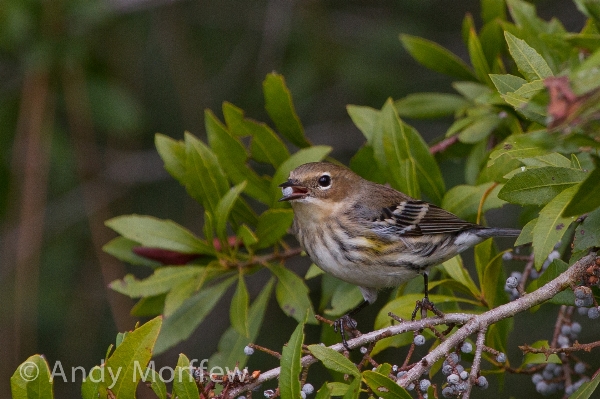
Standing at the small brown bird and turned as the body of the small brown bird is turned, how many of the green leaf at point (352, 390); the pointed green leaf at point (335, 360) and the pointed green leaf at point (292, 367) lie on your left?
3

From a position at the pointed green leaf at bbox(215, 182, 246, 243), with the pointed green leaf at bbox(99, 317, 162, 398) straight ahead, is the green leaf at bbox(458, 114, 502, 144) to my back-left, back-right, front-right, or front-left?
back-left

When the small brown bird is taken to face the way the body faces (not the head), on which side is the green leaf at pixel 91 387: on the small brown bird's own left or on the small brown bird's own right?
on the small brown bird's own left

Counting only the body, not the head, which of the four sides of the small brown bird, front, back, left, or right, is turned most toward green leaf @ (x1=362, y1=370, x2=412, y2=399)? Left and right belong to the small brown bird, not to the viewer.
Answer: left

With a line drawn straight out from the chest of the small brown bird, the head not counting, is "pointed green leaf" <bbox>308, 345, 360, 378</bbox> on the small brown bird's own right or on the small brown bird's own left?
on the small brown bird's own left

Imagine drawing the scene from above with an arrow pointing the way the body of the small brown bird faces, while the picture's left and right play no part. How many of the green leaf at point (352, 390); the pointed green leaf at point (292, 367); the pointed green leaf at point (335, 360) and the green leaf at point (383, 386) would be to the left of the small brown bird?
4

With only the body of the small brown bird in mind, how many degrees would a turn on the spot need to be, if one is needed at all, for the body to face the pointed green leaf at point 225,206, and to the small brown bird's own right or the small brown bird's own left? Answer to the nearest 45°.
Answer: approximately 45° to the small brown bird's own left

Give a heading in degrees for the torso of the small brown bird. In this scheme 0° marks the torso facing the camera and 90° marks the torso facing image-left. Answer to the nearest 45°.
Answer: approximately 90°
